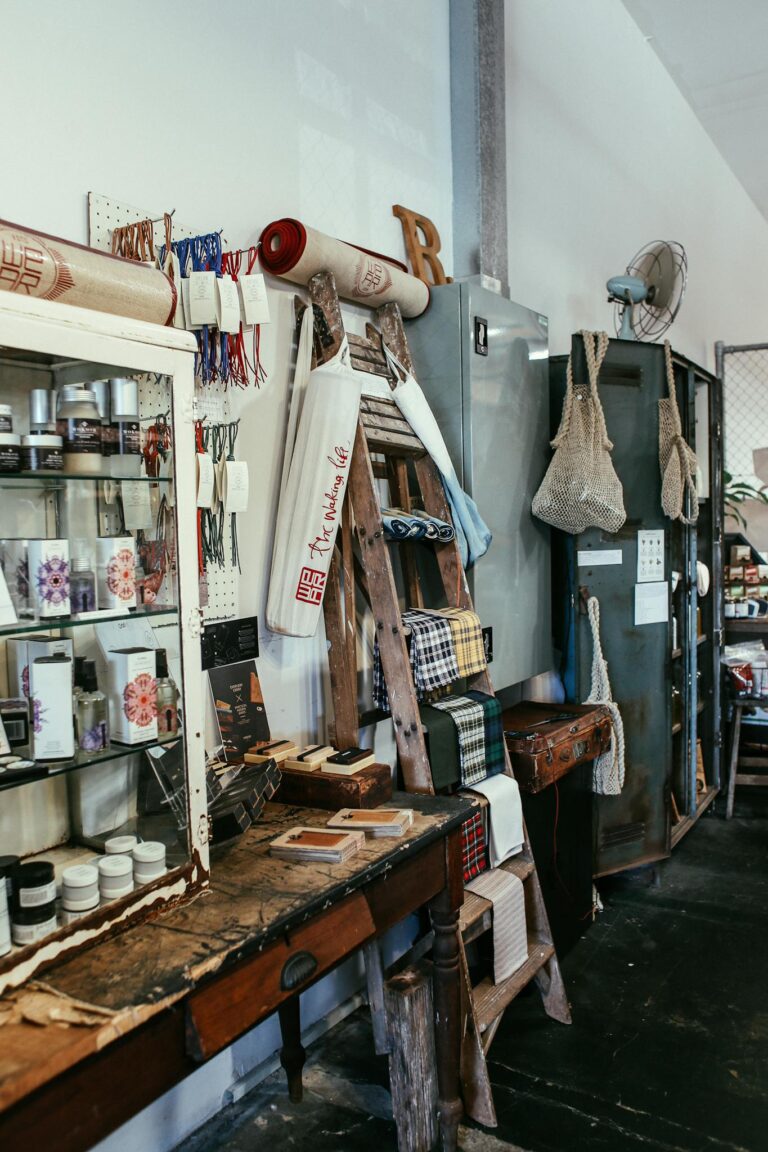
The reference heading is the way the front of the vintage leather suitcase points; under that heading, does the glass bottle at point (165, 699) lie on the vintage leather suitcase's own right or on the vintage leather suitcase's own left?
on the vintage leather suitcase's own right

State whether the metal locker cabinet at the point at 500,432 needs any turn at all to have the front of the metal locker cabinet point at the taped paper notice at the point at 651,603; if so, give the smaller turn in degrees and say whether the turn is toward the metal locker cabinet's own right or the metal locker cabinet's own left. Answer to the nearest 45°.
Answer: approximately 90° to the metal locker cabinet's own left

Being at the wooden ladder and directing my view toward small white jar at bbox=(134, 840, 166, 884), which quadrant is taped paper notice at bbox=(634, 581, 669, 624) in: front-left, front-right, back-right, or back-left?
back-left

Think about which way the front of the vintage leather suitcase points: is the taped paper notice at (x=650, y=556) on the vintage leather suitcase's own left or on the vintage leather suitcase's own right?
on the vintage leather suitcase's own left

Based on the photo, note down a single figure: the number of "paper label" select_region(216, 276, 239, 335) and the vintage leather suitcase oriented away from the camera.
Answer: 0

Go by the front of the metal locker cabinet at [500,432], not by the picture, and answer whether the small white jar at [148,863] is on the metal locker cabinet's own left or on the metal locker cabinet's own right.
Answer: on the metal locker cabinet's own right

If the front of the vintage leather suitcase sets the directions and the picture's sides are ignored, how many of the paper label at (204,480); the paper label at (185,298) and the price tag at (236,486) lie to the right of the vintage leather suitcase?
3

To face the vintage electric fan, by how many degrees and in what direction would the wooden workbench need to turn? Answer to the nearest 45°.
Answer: approximately 90° to its left

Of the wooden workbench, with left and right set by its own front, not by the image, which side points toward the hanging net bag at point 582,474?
left

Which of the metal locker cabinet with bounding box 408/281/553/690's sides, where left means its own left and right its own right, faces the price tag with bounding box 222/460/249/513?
right

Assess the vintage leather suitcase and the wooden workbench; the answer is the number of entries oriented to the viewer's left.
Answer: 0

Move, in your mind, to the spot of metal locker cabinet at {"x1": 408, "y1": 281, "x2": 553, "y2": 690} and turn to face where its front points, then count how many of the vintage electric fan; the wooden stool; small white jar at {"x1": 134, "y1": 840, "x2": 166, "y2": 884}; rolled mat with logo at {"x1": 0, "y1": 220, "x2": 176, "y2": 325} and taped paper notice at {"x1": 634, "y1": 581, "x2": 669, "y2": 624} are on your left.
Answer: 3

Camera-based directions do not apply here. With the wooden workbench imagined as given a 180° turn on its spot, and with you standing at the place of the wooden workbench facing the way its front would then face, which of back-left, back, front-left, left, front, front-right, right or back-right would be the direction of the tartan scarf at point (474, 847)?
right

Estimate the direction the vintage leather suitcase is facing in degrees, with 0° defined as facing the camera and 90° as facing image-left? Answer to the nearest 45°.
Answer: approximately 315°
